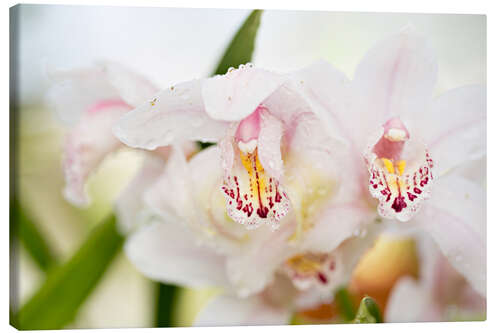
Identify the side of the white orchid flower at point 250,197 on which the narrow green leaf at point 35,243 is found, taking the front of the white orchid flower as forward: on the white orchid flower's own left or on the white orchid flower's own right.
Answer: on the white orchid flower's own right

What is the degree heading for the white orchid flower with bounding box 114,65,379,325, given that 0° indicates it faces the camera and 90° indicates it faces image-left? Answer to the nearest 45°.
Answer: approximately 0°

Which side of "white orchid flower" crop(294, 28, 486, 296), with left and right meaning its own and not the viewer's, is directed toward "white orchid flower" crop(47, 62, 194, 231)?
right

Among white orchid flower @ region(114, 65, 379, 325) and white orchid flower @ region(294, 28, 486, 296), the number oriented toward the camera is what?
2

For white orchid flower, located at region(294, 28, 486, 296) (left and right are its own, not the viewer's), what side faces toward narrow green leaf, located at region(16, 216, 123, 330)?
right
